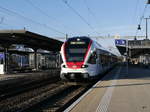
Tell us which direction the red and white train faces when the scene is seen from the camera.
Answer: facing the viewer and to the left of the viewer

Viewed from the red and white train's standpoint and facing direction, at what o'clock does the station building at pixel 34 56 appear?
The station building is roughly at 4 o'clock from the red and white train.
